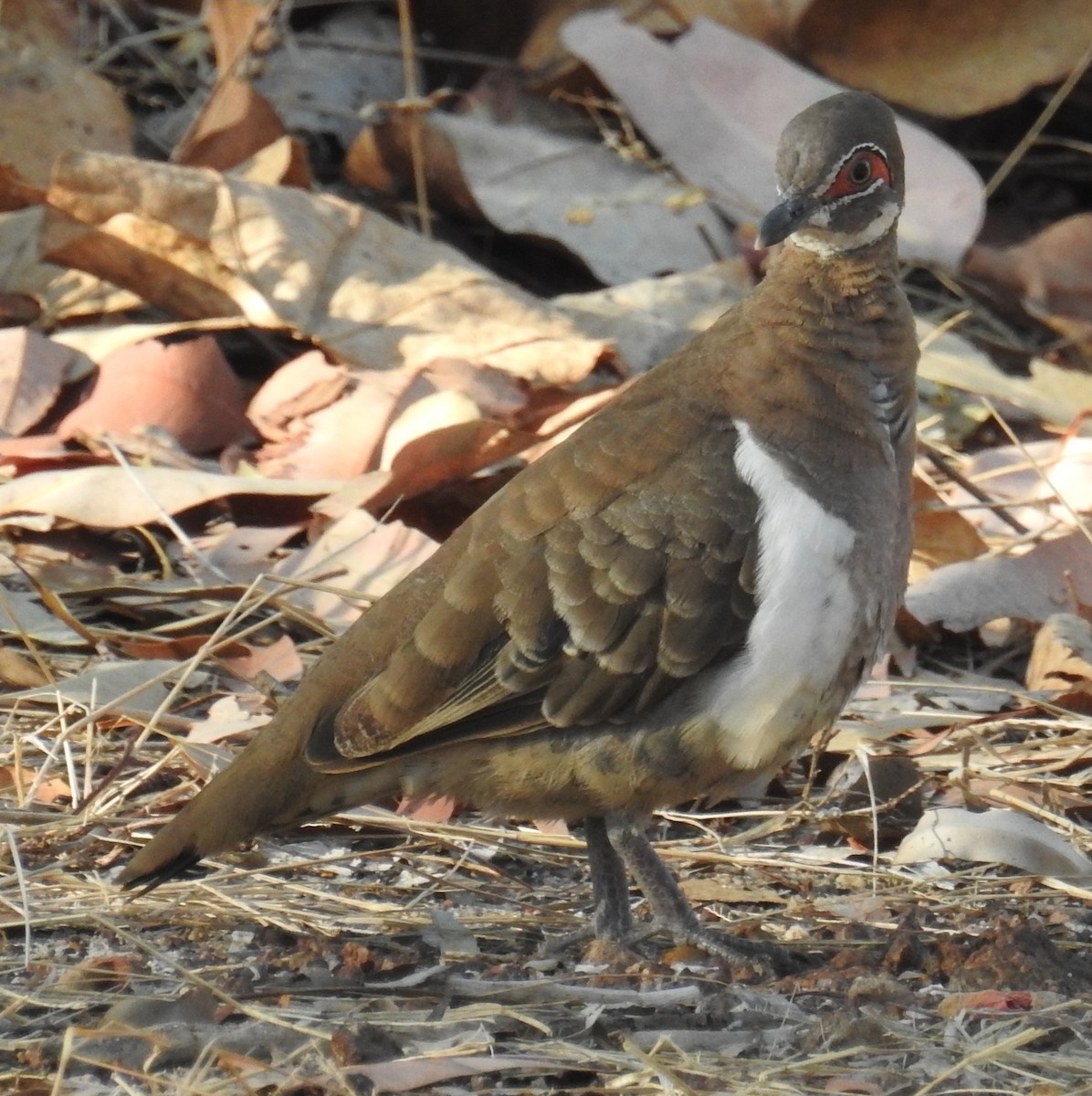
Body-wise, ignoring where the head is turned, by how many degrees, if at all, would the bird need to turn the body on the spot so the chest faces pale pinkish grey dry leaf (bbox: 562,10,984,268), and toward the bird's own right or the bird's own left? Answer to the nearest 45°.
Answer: approximately 90° to the bird's own left

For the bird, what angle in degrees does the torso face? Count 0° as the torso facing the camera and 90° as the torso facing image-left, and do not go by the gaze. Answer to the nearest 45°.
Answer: approximately 270°

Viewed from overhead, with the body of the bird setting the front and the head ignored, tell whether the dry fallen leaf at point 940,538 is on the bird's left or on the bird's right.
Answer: on the bird's left

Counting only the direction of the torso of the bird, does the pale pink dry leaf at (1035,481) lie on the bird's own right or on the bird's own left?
on the bird's own left

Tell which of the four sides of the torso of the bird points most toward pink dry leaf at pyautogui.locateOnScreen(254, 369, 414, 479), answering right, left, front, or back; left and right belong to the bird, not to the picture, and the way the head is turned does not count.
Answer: left

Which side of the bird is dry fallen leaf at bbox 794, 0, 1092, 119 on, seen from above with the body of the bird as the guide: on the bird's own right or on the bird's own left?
on the bird's own left

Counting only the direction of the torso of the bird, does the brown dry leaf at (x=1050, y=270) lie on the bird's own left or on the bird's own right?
on the bird's own left

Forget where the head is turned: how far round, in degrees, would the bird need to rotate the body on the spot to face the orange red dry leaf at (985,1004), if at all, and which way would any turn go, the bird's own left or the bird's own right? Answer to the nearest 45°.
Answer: approximately 45° to the bird's own right

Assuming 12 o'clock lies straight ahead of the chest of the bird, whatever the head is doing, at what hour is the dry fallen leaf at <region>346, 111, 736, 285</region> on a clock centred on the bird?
The dry fallen leaf is roughly at 9 o'clock from the bird.

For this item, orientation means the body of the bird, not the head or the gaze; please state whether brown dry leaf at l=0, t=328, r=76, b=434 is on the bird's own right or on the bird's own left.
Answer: on the bird's own left

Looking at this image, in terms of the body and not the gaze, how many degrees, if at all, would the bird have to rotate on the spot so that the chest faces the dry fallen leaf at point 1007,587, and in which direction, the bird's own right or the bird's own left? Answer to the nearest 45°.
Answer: approximately 45° to the bird's own left
